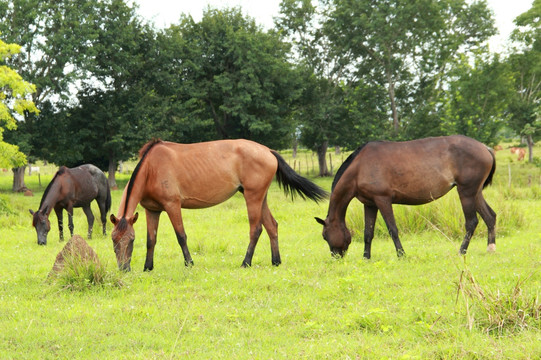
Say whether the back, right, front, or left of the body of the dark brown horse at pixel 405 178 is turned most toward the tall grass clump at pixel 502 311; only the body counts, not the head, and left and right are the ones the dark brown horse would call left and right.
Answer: left

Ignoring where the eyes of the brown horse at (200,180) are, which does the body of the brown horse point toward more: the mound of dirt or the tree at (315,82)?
the mound of dirt

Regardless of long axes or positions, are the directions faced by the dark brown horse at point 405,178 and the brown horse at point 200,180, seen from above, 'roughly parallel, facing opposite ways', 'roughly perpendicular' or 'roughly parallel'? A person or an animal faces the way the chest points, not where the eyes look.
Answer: roughly parallel

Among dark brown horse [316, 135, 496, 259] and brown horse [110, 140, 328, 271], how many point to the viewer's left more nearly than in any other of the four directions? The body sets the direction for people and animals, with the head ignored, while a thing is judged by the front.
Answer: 2

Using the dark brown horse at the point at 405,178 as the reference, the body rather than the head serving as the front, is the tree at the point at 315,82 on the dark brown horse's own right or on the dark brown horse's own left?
on the dark brown horse's own right

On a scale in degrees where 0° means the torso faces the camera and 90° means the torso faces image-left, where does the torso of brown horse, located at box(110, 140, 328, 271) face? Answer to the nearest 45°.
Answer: approximately 90°

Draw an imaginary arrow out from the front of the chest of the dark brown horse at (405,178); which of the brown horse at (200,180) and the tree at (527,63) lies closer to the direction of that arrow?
the brown horse

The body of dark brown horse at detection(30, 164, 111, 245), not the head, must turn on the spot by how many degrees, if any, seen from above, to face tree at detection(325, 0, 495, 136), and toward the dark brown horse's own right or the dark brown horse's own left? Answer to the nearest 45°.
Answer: approximately 180°

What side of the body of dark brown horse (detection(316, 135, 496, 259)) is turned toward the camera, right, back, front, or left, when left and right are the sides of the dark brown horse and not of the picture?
left

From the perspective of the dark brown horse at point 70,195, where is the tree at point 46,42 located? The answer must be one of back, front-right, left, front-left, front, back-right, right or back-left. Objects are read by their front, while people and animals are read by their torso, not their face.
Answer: back-right

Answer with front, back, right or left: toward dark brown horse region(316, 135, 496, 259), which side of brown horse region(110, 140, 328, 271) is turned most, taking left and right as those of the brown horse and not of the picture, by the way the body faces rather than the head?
back

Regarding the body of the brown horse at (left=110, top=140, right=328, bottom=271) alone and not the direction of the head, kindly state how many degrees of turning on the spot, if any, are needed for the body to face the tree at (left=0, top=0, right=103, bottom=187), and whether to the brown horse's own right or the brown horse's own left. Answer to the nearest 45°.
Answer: approximately 90° to the brown horse's own right

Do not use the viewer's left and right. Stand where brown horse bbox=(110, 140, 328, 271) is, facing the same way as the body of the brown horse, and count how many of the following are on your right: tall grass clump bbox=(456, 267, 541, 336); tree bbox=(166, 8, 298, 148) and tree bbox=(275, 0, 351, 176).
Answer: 2

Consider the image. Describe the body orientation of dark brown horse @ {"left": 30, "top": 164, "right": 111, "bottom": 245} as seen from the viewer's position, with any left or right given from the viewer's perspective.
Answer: facing the viewer and to the left of the viewer

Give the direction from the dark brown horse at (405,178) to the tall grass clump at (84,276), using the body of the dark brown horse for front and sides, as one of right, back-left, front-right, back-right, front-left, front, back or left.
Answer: front-left

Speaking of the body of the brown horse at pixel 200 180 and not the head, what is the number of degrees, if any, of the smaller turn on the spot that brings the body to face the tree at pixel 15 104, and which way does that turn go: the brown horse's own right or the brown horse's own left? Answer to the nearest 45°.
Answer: approximately 45° to the brown horse's own right

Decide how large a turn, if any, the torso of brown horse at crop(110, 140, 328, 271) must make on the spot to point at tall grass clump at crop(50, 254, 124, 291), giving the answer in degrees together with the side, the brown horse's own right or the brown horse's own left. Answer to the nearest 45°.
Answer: approximately 45° to the brown horse's own left
